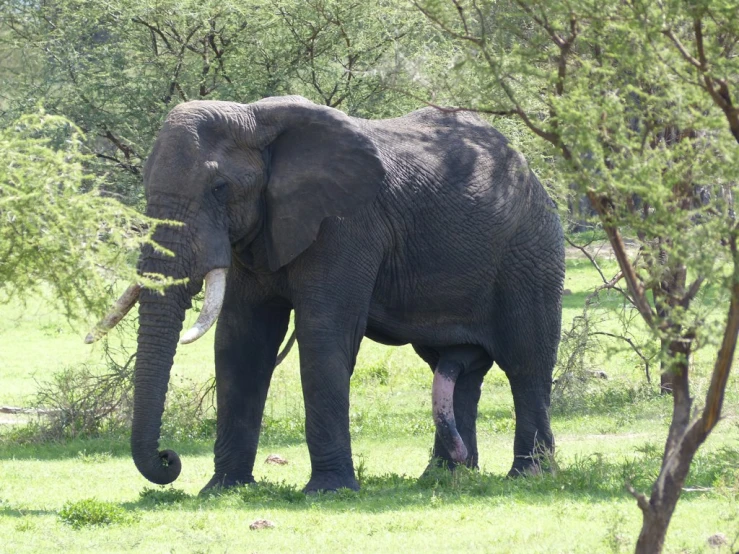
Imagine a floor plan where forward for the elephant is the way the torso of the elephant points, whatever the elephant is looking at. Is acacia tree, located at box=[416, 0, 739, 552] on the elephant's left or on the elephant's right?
on the elephant's left

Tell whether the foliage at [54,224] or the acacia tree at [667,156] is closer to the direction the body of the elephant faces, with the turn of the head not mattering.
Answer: the foliage

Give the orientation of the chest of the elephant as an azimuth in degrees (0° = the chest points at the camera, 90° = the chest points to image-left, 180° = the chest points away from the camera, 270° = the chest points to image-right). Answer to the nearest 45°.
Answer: approximately 45°
